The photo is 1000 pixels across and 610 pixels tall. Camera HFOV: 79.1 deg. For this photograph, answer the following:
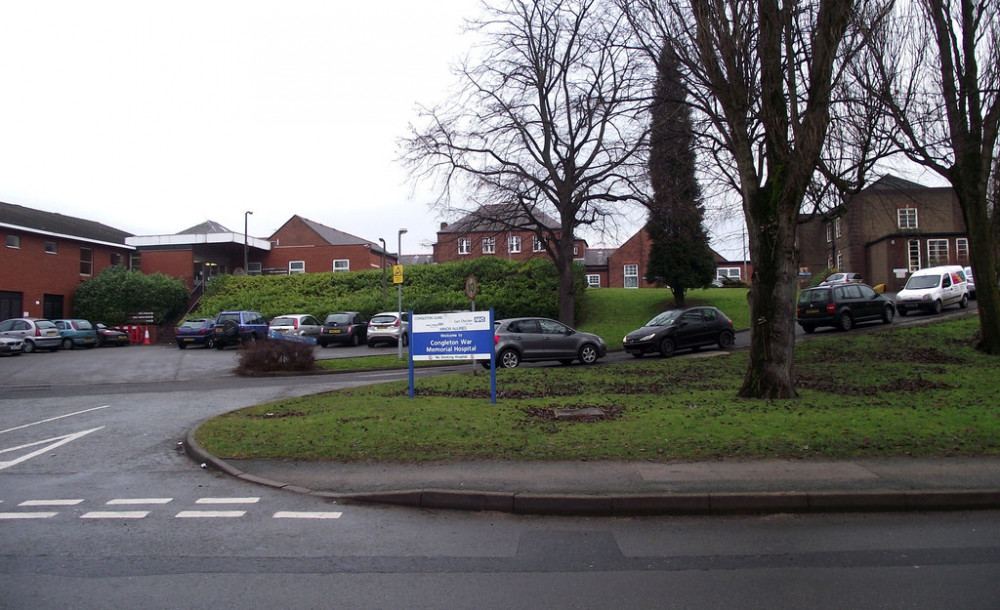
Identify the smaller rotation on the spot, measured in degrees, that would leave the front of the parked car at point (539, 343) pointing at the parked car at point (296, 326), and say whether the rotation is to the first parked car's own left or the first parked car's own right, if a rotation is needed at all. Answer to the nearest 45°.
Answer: approximately 135° to the first parked car's own left

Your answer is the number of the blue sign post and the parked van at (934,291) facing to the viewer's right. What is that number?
0

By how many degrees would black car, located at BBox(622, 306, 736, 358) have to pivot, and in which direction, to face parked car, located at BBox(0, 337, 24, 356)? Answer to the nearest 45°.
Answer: approximately 45° to its right

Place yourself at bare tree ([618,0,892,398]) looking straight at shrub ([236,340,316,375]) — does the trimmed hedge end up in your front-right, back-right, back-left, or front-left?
front-right

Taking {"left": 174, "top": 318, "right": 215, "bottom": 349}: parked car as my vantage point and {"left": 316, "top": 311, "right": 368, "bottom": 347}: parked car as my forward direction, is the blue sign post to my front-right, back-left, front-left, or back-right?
front-right

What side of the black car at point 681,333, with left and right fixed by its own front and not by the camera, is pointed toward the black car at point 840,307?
back

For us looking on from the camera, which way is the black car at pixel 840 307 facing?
facing away from the viewer and to the right of the viewer

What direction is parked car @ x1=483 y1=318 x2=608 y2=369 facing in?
to the viewer's right

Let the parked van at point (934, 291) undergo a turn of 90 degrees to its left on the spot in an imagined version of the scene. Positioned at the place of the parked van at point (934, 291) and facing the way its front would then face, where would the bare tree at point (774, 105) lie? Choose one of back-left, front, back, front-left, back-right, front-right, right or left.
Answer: front-right

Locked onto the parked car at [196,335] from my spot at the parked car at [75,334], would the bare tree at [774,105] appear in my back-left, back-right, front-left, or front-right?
front-right

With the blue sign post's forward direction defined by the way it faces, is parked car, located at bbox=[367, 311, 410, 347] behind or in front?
behind

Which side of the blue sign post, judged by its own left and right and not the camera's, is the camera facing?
front

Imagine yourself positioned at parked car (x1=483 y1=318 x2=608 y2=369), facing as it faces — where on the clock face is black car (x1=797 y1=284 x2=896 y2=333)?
The black car is roughly at 11 o'clock from the parked car.

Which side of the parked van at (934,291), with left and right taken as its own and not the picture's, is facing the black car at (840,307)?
front
